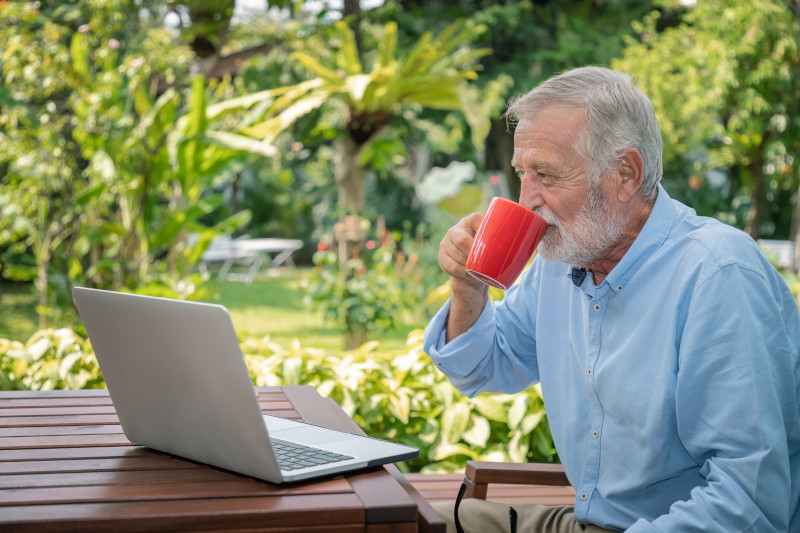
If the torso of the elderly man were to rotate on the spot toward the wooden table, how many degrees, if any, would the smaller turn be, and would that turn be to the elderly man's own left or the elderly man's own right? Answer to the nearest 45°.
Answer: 0° — they already face it

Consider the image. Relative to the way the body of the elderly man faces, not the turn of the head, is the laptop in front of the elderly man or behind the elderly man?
in front

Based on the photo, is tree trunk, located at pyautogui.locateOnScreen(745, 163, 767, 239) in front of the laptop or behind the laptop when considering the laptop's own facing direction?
in front

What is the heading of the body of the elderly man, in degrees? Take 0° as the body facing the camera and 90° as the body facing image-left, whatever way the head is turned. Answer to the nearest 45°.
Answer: approximately 45°

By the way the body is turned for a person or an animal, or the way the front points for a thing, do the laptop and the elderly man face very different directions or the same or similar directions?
very different directions

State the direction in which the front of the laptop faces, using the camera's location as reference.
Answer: facing away from the viewer and to the right of the viewer

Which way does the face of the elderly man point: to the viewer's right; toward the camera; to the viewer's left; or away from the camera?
to the viewer's left

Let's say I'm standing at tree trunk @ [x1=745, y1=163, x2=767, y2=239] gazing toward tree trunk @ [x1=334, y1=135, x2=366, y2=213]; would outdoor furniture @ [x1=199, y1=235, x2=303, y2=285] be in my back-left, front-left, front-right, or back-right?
front-right

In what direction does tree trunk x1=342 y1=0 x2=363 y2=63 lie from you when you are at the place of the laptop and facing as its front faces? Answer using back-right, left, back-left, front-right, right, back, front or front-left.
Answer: front-left
